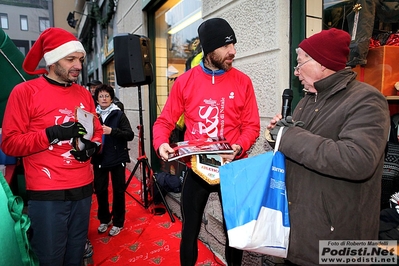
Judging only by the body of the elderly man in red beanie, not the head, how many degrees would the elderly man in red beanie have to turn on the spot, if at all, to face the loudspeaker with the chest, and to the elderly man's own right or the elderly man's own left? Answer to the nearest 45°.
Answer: approximately 45° to the elderly man's own right

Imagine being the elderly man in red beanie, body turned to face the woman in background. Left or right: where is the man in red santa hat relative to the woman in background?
left

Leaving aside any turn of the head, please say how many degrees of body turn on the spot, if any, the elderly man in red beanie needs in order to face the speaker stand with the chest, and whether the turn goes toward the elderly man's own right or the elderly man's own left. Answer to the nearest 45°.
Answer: approximately 45° to the elderly man's own right

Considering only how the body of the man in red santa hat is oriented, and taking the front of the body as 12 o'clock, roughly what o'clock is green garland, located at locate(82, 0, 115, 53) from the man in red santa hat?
The green garland is roughly at 8 o'clock from the man in red santa hat.

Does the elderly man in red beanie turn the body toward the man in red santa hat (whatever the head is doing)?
yes

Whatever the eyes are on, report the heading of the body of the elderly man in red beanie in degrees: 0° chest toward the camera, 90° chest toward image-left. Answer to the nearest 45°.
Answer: approximately 90°

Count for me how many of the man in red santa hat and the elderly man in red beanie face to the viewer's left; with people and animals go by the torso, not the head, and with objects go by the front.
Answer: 1

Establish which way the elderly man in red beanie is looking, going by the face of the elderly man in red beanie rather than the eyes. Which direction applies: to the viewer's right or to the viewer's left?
to the viewer's left

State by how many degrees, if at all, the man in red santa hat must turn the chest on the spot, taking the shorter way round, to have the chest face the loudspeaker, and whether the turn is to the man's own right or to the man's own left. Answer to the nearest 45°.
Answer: approximately 90° to the man's own left

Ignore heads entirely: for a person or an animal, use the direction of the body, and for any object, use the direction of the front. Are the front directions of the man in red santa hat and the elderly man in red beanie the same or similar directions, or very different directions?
very different directions

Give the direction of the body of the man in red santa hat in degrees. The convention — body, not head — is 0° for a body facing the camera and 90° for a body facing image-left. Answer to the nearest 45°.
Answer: approximately 315°
